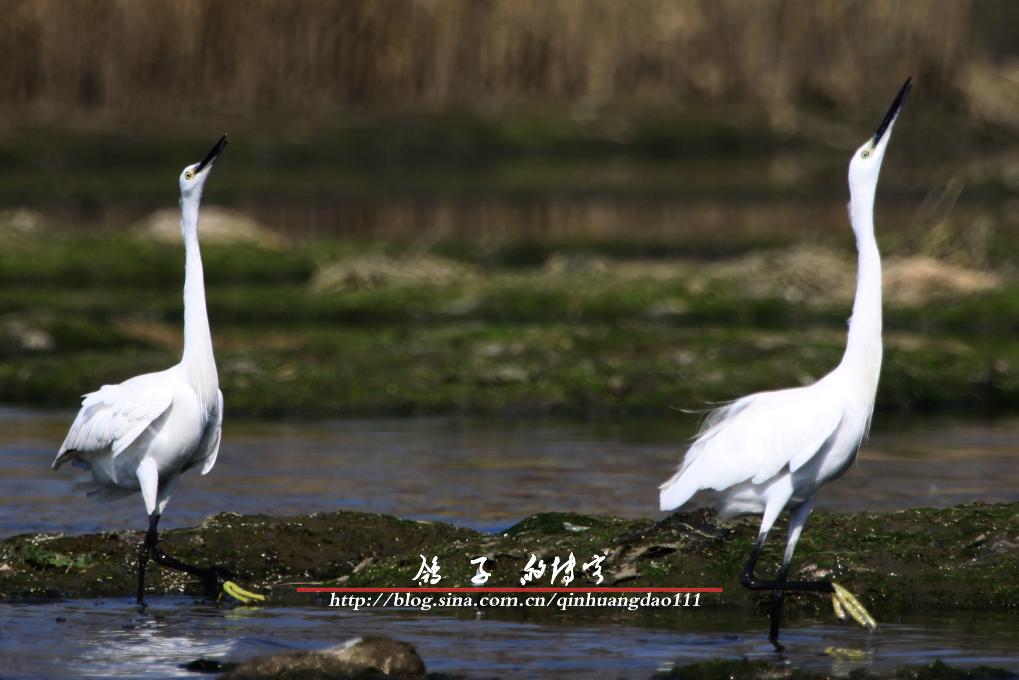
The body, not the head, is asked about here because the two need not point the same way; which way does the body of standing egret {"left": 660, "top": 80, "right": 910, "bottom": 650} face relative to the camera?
to the viewer's right

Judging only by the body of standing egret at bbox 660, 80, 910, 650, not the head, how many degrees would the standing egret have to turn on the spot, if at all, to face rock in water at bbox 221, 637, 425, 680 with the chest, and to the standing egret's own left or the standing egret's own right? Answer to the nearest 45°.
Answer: approximately 135° to the standing egret's own right

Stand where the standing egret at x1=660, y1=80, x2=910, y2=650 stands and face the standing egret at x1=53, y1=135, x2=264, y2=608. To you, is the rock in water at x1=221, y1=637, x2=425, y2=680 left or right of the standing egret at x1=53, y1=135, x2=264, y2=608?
left

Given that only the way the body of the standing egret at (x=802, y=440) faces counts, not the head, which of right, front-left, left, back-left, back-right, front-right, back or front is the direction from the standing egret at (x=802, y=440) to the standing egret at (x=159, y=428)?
back
